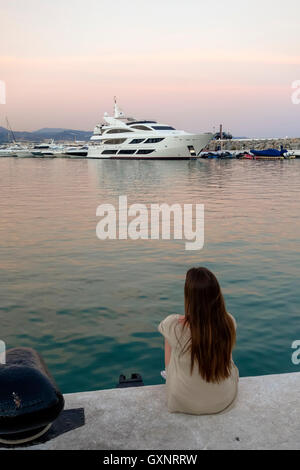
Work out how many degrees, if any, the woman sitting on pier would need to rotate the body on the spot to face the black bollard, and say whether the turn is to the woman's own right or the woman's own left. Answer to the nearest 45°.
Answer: approximately 135° to the woman's own left

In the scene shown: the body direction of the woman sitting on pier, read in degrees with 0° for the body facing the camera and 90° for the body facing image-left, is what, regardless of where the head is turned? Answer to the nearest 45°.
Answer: approximately 180°

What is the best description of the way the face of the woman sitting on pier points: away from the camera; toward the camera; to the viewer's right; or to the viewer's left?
away from the camera
